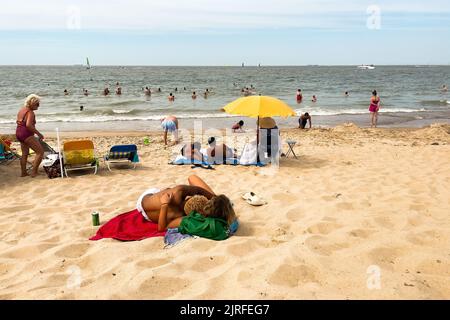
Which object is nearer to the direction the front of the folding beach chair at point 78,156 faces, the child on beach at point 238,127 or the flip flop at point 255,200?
the child on beach

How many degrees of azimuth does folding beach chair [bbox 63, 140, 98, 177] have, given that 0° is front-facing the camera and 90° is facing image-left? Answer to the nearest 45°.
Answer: approximately 180°

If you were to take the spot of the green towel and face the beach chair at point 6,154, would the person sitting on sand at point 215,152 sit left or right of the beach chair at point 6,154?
right

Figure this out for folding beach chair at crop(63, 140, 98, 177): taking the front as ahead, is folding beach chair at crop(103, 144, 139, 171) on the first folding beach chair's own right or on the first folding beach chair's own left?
on the first folding beach chair's own right

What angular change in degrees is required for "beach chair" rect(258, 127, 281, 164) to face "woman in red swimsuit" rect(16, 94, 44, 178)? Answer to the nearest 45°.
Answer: approximately 135° to its left

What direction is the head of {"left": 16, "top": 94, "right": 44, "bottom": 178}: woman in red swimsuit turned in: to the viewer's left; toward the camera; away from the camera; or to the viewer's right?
to the viewer's right

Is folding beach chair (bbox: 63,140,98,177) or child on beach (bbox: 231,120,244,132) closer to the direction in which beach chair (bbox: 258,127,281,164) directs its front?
the child on beach

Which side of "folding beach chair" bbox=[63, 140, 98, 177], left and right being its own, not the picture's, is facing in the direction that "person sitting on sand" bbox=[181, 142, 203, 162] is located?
right

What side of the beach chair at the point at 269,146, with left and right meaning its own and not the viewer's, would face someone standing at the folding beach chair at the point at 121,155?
left

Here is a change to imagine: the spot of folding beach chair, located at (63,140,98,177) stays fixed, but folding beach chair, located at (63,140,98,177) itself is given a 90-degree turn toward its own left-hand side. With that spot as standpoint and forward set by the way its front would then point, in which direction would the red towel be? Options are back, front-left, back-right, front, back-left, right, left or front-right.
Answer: left

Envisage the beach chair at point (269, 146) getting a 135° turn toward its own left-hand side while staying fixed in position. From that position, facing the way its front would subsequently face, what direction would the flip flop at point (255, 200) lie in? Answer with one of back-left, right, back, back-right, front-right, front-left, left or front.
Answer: front-left

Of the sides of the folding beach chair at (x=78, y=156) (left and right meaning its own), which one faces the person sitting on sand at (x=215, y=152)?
right

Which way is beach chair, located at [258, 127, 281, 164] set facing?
away from the camera

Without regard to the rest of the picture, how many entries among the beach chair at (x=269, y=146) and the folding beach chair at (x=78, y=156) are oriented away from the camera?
2

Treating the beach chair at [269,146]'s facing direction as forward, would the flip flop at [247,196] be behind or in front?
behind

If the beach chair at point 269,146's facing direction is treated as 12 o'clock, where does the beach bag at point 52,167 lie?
The beach bag is roughly at 8 o'clock from the beach chair.
